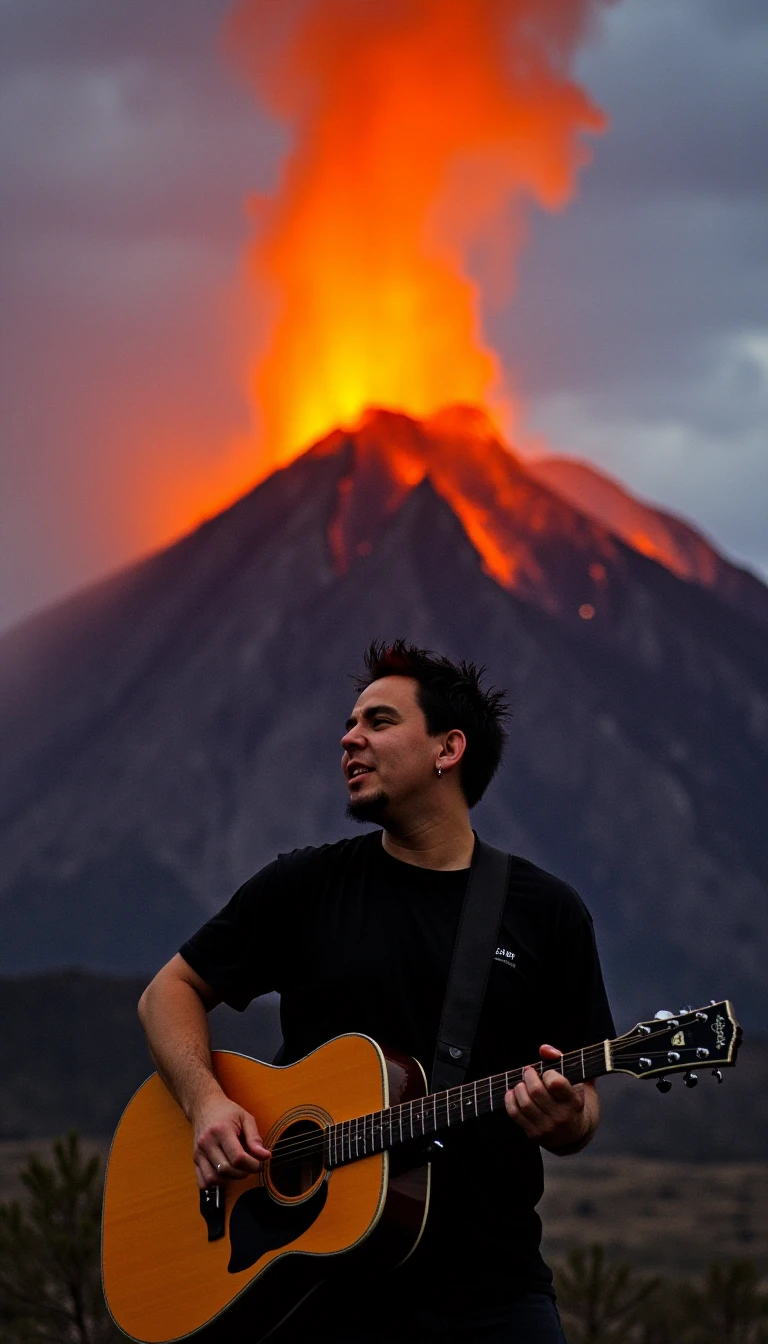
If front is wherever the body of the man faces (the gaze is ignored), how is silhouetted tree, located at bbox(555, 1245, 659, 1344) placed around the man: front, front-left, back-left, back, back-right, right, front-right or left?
back

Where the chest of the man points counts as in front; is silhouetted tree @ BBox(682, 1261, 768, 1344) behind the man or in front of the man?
behind

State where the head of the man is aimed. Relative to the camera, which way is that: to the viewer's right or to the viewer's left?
to the viewer's left

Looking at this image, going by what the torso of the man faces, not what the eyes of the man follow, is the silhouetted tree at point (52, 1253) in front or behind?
behind

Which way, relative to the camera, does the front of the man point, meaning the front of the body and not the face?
toward the camera
